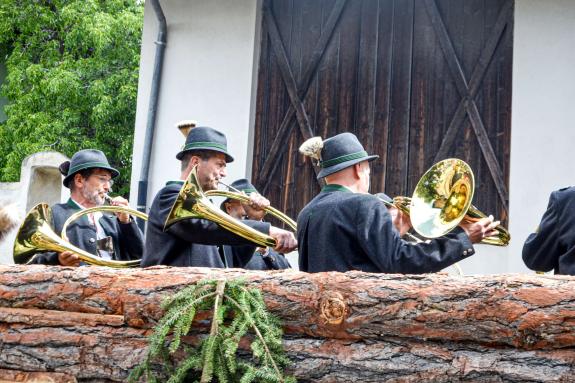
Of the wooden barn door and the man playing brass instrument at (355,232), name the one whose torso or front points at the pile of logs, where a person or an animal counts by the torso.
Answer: the wooden barn door

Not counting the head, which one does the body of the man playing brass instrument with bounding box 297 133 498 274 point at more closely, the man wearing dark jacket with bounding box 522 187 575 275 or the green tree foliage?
the man wearing dark jacket

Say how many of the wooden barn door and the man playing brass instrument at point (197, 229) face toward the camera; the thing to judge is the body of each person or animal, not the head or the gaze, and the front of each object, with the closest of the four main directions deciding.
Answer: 1

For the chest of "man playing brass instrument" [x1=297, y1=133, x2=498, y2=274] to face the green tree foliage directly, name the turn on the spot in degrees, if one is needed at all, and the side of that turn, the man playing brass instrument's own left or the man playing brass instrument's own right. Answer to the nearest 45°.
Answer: approximately 90° to the man playing brass instrument's own left

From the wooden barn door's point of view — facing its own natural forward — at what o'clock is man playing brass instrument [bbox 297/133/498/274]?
The man playing brass instrument is roughly at 12 o'clock from the wooden barn door.

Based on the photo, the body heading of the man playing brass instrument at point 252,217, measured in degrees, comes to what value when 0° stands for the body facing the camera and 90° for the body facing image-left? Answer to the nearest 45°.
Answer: approximately 315°

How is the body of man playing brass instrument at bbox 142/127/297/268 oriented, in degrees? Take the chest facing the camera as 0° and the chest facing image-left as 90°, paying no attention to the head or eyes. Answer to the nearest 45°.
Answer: approximately 270°

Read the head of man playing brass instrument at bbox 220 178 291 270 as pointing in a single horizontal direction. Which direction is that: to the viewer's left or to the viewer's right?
to the viewer's right

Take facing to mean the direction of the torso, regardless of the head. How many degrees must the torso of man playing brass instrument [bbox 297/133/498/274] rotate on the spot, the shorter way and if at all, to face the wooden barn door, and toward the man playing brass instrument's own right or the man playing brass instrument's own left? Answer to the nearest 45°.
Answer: approximately 45° to the man playing brass instrument's own left

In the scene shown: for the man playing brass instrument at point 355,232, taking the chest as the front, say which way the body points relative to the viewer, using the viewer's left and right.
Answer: facing away from the viewer and to the right of the viewer

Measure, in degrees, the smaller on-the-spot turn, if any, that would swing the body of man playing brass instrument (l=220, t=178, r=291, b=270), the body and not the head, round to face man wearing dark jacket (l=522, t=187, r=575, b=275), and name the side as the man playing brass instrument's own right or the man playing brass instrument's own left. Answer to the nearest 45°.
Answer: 0° — they already face them
